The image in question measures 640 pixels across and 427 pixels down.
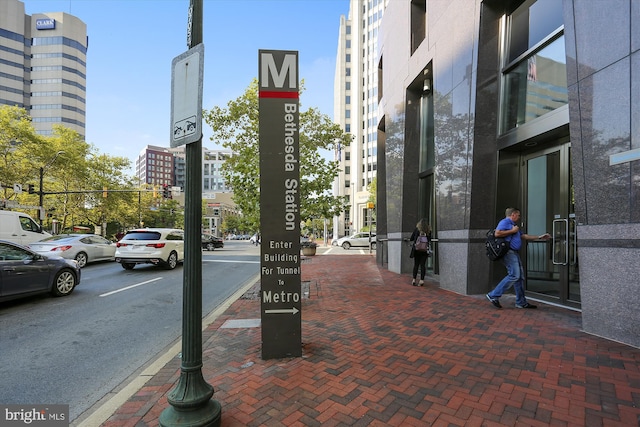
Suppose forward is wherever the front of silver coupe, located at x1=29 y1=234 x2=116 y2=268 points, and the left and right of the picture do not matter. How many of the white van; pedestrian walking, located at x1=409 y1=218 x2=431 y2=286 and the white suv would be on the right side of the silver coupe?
2

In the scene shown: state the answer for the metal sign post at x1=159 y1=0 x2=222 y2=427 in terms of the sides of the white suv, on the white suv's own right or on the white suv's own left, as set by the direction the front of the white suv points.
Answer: on the white suv's own right

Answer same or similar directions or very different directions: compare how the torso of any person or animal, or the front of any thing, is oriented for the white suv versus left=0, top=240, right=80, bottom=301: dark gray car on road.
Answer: same or similar directions

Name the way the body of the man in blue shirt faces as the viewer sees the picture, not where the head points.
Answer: to the viewer's right

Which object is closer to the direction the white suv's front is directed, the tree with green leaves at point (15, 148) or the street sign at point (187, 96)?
the tree with green leaves

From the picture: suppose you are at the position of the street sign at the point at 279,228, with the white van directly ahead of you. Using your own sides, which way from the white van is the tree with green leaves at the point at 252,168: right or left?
right

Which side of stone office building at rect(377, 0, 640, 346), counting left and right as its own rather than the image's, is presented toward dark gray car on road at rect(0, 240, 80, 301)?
front

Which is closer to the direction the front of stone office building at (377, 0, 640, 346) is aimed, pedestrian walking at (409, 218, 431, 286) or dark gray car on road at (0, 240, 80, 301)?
the dark gray car on road

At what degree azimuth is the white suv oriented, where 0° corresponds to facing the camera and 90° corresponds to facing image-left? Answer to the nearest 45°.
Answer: approximately 225°

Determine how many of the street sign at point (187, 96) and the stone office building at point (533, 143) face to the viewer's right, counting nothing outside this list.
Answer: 0

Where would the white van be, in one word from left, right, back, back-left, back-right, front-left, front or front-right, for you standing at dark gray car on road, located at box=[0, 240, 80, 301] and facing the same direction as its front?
front-left

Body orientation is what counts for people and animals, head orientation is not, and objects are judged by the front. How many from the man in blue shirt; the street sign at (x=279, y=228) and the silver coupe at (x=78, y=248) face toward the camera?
1

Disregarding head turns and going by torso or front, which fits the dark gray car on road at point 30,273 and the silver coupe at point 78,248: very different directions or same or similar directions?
same or similar directions

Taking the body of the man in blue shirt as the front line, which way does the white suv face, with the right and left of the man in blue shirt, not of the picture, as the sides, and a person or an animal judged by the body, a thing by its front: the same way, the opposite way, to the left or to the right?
to the left

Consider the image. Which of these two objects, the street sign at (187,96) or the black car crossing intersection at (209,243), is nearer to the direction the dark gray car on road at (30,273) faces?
the black car crossing intersection

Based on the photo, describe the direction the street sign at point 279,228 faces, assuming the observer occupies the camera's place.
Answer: facing the viewer

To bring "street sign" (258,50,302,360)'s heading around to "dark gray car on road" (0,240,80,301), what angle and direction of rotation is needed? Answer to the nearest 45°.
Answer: approximately 135° to its right

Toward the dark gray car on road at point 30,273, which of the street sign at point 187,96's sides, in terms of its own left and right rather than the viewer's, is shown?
right

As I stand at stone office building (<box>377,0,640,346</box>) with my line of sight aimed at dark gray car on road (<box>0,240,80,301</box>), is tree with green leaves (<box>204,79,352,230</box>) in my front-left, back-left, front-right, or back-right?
front-right

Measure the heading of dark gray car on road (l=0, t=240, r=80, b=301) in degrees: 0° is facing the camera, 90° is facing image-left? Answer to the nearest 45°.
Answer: approximately 225°

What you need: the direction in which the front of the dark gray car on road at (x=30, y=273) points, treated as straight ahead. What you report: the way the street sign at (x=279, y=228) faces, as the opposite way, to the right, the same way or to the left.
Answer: the opposite way
